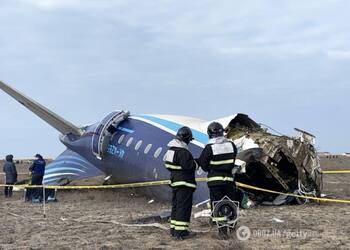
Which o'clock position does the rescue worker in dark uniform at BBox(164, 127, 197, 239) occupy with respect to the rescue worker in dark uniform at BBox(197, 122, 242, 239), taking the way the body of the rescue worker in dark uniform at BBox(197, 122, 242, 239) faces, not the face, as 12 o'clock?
the rescue worker in dark uniform at BBox(164, 127, 197, 239) is roughly at 9 o'clock from the rescue worker in dark uniform at BBox(197, 122, 242, 239).

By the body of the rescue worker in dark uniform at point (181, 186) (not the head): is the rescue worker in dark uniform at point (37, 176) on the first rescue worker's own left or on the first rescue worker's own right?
on the first rescue worker's own left

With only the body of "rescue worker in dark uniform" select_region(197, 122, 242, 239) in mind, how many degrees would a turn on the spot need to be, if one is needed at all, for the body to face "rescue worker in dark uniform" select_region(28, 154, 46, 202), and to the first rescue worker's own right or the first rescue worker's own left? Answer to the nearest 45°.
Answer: approximately 45° to the first rescue worker's own left

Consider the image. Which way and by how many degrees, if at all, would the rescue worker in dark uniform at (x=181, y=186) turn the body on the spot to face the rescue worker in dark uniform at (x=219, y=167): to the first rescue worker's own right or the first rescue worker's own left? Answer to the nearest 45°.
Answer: approximately 45° to the first rescue worker's own right

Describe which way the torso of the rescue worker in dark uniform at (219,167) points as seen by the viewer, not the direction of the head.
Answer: away from the camera

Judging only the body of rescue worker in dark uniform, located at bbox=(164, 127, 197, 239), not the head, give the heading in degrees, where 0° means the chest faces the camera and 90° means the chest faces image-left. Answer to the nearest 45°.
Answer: approximately 225°

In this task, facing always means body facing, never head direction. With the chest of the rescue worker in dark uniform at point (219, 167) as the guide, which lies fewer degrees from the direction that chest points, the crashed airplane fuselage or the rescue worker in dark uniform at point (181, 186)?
the crashed airplane fuselage
